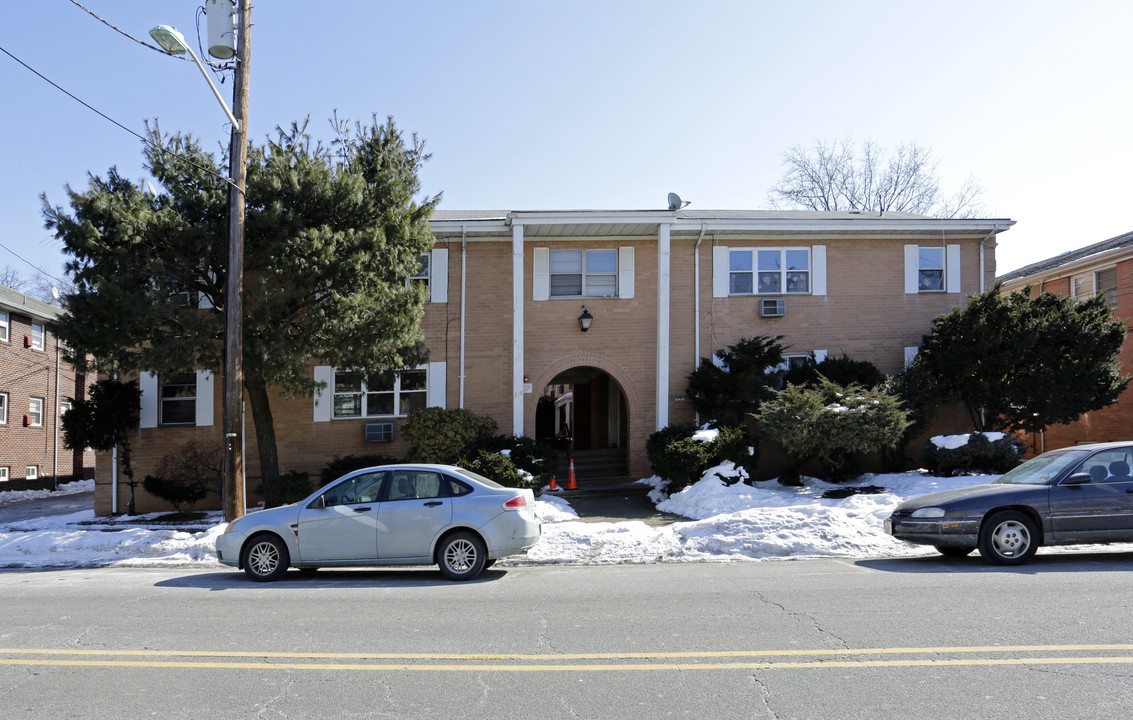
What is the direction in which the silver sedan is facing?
to the viewer's left

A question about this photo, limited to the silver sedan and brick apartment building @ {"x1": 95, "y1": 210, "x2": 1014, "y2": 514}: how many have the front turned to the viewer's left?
1

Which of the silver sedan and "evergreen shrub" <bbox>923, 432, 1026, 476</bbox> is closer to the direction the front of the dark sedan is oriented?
the silver sedan

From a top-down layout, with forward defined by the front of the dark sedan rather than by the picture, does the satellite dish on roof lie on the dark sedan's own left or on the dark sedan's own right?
on the dark sedan's own right

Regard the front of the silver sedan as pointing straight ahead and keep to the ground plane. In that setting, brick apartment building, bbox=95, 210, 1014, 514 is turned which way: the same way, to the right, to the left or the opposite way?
to the left

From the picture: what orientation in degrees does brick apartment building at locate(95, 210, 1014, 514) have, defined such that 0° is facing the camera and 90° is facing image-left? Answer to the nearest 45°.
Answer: approximately 0°
